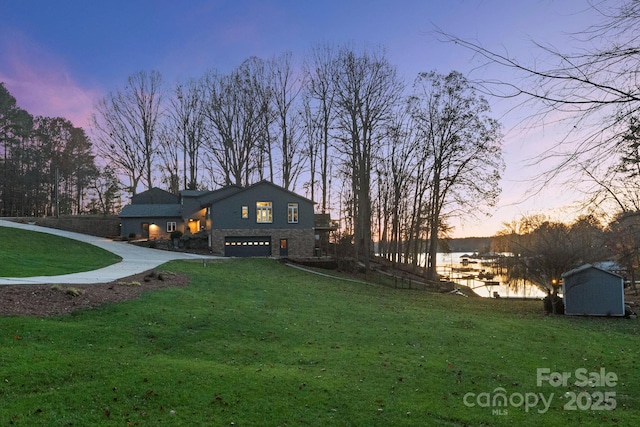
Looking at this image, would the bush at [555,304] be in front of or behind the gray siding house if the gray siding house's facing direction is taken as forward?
in front

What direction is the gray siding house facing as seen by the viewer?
toward the camera
